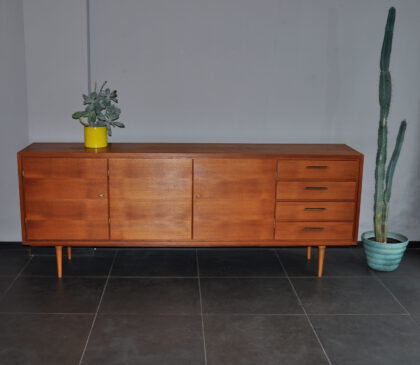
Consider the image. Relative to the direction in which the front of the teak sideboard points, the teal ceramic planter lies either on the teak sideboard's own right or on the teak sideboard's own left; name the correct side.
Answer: on the teak sideboard's own left

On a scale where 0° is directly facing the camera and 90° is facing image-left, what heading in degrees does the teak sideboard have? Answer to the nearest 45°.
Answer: approximately 0°

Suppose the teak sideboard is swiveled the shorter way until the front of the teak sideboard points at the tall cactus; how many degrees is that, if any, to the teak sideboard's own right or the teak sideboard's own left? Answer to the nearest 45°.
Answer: approximately 90° to the teak sideboard's own left
